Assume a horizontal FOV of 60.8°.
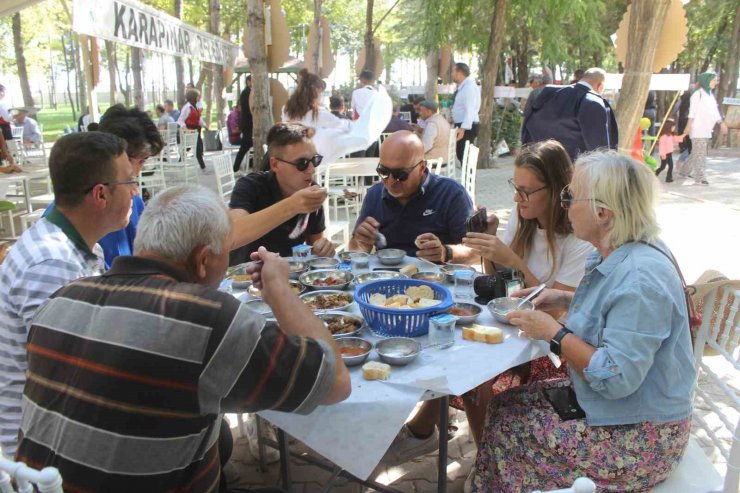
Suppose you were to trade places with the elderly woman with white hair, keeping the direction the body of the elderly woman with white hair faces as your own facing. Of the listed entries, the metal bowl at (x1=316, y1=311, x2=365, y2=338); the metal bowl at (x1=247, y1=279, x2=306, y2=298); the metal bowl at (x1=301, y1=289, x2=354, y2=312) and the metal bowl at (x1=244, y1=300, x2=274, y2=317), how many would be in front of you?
4

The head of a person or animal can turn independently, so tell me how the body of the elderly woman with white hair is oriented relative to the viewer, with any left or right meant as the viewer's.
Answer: facing to the left of the viewer

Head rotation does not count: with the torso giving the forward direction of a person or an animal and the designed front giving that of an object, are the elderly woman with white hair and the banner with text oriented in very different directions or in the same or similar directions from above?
very different directions

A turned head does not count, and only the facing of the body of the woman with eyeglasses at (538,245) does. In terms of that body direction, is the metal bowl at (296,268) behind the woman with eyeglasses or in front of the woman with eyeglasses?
in front

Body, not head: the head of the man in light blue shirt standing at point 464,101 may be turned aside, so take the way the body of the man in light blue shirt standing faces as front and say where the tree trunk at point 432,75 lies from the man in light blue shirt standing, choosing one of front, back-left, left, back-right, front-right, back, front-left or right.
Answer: right

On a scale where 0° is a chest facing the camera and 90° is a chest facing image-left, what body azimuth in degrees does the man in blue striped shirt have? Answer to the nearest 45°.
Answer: approximately 270°

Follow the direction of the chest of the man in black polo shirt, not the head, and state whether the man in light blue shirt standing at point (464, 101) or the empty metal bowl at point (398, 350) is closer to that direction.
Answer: the empty metal bowl

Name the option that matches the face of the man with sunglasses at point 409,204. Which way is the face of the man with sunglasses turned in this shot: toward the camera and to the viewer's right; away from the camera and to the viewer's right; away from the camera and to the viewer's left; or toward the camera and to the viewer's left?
toward the camera and to the viewer's left

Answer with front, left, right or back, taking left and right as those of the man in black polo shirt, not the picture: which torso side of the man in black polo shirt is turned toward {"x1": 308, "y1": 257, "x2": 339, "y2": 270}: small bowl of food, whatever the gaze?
front

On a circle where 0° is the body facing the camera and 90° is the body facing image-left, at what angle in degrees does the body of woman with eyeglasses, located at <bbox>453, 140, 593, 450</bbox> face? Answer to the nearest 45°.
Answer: approximately 45°

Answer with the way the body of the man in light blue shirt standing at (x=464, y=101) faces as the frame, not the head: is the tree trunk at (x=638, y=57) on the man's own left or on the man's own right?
on the man's own left

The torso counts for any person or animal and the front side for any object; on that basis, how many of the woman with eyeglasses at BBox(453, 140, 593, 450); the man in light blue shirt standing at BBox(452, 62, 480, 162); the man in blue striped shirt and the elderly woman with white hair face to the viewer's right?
1
